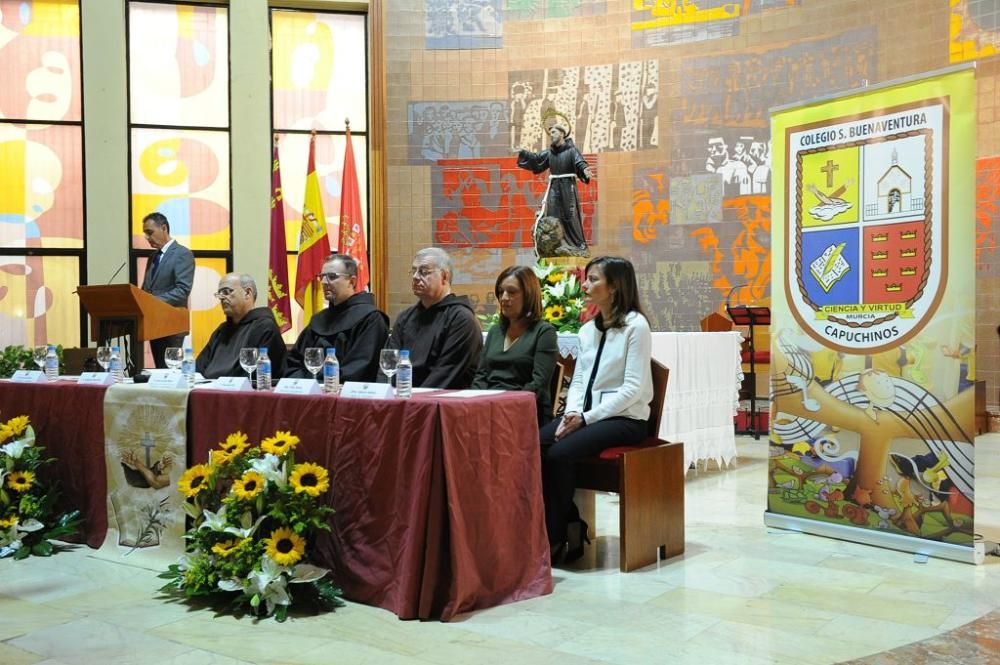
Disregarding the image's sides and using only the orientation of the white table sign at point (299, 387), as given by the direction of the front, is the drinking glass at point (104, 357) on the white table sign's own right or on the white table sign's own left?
on the white table sign's own right

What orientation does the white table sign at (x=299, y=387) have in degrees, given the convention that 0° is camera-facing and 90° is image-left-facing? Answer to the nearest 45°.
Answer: approximately 45°

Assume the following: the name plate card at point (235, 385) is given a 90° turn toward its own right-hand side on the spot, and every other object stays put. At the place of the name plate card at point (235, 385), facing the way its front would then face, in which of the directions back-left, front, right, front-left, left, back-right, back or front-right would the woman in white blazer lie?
back-right

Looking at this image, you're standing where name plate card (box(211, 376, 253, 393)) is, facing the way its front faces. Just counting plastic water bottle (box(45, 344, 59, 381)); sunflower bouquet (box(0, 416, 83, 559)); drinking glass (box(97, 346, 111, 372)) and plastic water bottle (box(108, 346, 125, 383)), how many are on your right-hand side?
4

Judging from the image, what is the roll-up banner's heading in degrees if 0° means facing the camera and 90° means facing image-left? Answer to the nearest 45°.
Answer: approximately 45°

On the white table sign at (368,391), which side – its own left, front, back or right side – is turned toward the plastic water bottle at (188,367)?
right

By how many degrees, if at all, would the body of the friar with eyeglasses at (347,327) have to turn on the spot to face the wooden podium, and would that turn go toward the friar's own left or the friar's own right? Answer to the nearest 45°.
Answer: approximately 90° to the friar's own right

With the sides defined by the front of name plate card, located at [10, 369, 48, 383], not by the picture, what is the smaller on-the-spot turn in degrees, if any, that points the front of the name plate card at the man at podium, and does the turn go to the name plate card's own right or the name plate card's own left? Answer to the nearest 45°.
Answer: approximately 180°
